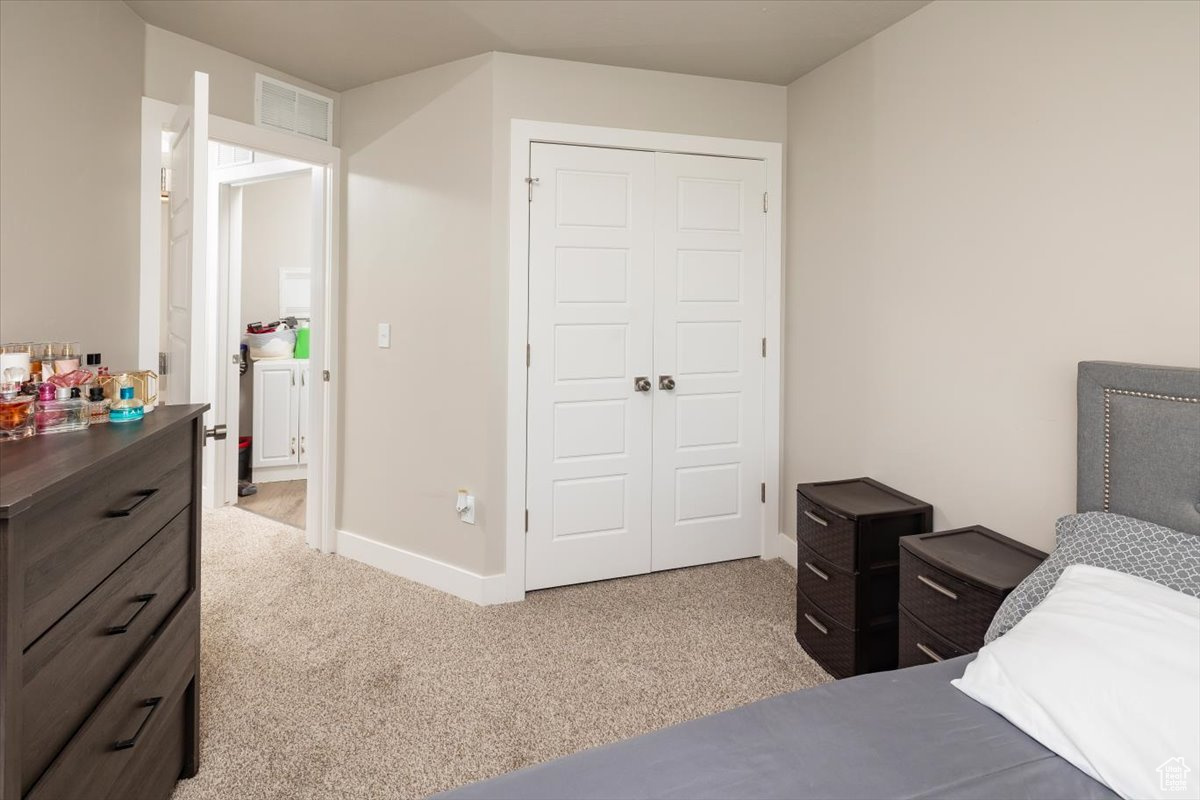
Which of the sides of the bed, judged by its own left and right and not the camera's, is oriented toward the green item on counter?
right

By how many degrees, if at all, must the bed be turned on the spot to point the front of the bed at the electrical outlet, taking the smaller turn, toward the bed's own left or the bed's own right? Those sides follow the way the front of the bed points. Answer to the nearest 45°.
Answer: approximately 90° to the bed's own right

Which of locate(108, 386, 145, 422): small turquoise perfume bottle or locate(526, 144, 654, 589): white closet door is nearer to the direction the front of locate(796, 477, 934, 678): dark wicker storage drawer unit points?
the small turquoise perfume bottle

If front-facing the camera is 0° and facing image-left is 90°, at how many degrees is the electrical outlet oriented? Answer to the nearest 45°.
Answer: approximately 45°

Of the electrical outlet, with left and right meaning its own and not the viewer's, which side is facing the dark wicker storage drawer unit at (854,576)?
left
